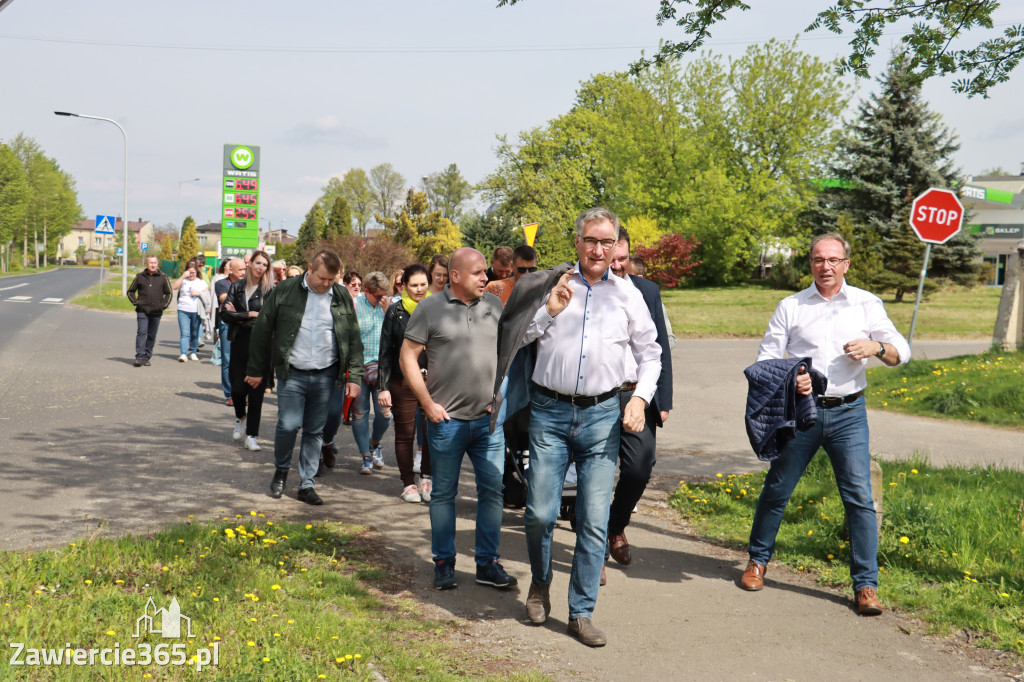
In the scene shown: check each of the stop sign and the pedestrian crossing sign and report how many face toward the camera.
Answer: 2

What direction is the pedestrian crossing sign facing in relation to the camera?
toward the camera

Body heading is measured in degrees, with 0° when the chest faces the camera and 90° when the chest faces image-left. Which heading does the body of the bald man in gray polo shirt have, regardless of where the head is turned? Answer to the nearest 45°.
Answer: approximately 315°

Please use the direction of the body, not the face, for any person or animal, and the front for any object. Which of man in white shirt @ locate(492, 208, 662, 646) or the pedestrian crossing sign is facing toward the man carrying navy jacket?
the pedestrian crossing sign

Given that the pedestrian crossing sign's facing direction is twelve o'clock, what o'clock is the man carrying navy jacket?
The man carrying navy jacket is roughly at 12 o'clock from the pedestrian crossing sign.

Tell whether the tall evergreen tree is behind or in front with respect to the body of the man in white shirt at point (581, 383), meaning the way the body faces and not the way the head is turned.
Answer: behind

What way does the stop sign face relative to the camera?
toward the camera

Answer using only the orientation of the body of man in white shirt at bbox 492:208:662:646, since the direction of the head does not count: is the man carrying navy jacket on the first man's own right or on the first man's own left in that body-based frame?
on the first man's own left

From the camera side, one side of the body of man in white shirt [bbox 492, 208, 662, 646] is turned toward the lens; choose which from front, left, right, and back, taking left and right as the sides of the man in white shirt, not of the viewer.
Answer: front

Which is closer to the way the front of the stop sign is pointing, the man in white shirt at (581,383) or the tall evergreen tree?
the man in white shirt

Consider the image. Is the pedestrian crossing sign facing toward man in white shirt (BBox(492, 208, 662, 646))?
yes

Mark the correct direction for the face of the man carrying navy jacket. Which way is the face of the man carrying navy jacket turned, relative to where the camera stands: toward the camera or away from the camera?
toward the camera

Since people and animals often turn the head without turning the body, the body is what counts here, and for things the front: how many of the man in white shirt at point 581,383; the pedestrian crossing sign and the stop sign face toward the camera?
3

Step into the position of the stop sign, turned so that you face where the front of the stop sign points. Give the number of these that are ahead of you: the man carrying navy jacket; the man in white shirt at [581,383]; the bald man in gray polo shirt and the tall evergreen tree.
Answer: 3

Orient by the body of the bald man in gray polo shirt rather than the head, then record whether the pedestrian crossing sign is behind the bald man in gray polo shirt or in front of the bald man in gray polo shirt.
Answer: behind

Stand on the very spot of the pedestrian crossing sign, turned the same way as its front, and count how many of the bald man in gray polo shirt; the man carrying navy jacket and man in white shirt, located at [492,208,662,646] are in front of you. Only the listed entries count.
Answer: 3

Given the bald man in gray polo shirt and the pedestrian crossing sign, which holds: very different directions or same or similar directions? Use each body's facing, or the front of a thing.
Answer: same or similar directions

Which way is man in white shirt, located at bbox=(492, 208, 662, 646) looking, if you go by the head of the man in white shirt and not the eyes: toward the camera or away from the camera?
toward the camera
